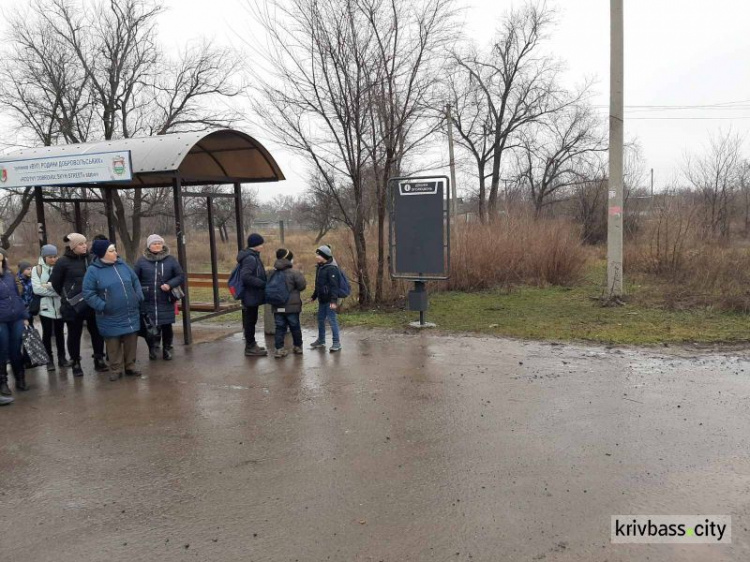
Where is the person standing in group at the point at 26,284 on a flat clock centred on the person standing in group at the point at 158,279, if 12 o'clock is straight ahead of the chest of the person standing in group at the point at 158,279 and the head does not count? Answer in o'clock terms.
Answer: the person standing in group at the point at 26,284 is roughly at 4 o'clock from the person standing in group at the point at 158,279.

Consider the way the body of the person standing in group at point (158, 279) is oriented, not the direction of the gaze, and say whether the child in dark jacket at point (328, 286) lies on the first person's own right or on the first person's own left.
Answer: on the first person's own left

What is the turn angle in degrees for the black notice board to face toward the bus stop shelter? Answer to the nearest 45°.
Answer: approximately 90° to its right

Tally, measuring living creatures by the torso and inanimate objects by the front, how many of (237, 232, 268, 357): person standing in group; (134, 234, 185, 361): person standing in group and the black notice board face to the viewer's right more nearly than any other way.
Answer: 1

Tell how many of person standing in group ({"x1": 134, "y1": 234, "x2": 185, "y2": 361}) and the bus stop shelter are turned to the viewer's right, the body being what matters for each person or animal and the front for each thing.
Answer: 0

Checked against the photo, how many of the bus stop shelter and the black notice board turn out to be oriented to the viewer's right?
0

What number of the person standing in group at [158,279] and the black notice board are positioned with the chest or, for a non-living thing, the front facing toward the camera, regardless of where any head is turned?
2

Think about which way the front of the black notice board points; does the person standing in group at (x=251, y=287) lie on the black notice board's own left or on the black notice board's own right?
on the black notice board's own right

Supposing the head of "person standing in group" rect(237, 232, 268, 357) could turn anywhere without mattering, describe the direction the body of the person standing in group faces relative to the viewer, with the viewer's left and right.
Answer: facing to the right of the viewer

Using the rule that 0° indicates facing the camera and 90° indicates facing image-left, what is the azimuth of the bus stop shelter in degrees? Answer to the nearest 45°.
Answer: approximately 45°

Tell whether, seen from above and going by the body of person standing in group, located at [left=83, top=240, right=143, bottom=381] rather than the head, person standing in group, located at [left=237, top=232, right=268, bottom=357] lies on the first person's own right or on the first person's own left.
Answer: on the first person's own left

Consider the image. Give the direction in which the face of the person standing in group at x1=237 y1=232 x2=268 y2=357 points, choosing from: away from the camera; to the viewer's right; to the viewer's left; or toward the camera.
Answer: to the viewer's right

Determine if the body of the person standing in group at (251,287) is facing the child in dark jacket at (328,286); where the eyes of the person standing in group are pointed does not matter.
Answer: yes

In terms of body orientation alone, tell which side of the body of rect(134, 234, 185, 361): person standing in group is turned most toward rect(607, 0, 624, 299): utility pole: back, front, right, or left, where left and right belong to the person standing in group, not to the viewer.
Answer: left

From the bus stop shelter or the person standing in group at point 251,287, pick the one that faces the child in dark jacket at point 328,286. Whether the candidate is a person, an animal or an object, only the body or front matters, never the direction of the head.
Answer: the person standing in group
